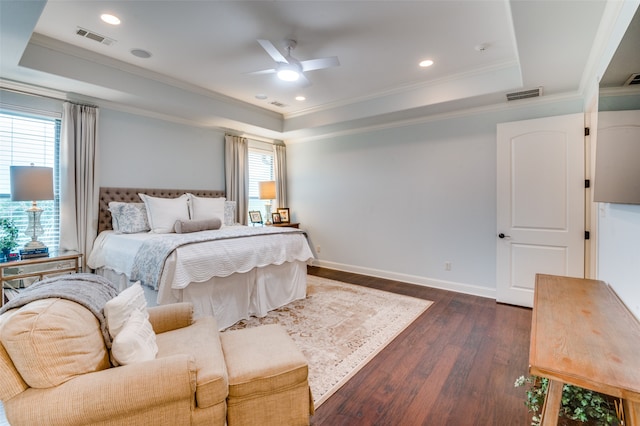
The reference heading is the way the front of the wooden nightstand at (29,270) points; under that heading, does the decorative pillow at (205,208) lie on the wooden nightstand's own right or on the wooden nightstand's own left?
on the wooden nightstand's own left

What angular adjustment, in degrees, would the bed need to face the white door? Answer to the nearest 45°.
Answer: approximately 45° to its left

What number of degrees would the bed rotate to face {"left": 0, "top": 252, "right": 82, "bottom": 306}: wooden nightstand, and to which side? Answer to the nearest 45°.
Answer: approximately 135° to its right

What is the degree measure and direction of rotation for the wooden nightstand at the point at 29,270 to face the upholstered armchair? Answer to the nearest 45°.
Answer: approximately 45° to its right

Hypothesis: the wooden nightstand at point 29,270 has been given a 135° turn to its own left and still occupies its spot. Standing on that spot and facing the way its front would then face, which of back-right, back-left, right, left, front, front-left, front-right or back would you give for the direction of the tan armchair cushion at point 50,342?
back

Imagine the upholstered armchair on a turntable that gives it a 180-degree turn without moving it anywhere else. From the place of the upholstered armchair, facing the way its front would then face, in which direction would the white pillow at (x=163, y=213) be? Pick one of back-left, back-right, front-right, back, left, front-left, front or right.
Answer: right

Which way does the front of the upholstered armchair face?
to the viewer's right

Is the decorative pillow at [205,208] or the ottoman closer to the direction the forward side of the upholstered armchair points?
the ottoman

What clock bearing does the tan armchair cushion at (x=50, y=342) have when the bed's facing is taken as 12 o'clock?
The tan armchair cushion is roughly at 2 o'clock from the bed.

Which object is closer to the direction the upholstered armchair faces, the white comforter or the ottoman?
the ottoman
